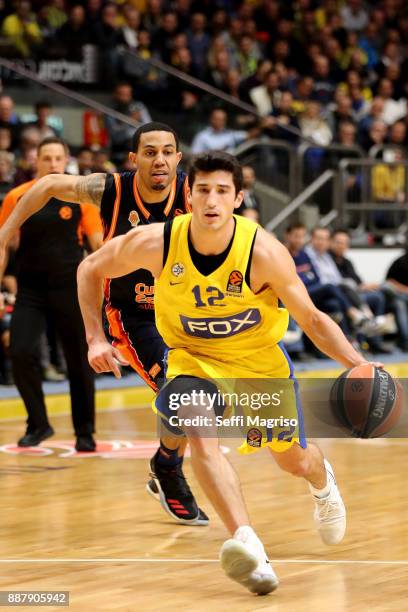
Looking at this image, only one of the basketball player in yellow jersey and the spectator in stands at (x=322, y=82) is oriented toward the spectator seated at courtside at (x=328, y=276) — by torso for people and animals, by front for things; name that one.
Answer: the spectator in stands at (x=322, y=82)

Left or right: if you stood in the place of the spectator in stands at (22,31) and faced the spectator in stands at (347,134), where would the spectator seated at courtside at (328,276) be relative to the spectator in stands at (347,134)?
right

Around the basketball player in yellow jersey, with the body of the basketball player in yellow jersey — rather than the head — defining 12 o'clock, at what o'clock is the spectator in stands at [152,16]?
The spectator in stands is roughly at 6 o'clock from the basketball player in yellow jersey.

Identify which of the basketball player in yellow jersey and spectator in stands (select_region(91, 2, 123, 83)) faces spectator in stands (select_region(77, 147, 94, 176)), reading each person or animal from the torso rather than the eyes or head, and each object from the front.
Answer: spectator in stands (select_region(91, 2, 123, 83))

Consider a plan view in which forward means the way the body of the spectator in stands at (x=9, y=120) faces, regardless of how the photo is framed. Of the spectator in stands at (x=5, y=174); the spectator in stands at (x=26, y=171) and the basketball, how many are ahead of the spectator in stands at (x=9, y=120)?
3

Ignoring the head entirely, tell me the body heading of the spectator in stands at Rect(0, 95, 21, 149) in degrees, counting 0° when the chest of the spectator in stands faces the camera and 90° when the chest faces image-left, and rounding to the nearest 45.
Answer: approximately 0°

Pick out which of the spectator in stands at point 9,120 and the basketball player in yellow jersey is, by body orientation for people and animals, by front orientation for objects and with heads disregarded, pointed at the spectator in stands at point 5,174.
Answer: the spectator in stands at point 9,120

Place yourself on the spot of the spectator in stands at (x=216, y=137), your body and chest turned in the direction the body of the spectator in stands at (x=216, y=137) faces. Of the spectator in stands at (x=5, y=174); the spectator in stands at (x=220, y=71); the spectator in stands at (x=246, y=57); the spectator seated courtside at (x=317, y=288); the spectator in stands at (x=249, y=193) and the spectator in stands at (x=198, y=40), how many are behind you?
3
